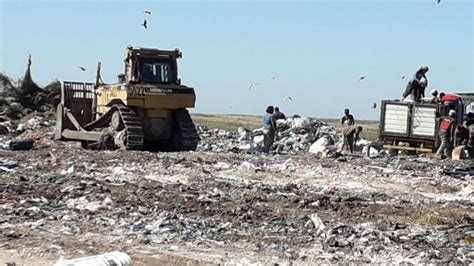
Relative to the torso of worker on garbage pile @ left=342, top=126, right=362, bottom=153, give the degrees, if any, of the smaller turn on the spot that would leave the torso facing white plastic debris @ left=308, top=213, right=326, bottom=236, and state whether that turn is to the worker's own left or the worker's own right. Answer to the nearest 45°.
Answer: approximately 90° to the worker's own right

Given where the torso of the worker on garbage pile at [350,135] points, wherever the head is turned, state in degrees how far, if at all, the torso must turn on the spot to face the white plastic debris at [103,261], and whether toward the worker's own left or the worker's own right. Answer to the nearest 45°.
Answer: approximately 90° to the worker's own right

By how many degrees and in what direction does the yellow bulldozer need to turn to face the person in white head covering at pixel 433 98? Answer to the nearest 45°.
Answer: approximately 135° to its right

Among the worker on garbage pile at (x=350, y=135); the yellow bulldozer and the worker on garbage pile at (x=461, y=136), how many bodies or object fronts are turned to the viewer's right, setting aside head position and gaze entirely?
1

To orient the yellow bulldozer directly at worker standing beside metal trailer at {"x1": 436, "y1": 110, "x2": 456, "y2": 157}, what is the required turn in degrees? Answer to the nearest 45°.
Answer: approximately 135° to its right

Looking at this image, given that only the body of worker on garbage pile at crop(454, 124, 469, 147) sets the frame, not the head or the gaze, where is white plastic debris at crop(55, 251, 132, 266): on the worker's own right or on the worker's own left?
on the worker's own left

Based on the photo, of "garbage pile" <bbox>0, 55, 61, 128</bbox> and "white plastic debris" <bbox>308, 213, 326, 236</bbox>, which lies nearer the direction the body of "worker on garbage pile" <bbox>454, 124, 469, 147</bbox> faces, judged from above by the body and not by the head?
the garbage pile

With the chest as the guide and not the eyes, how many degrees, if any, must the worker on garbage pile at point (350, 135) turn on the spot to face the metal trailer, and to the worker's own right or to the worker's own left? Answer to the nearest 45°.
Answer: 0° — they already face it
